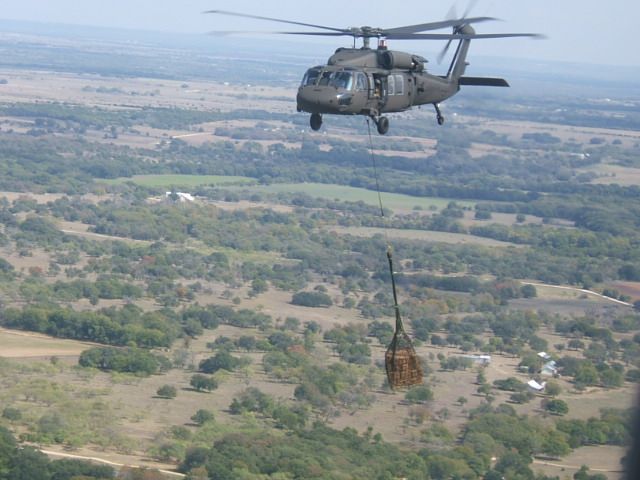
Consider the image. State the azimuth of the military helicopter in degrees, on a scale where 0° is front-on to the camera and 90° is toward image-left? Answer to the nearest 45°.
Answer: approximately 45°

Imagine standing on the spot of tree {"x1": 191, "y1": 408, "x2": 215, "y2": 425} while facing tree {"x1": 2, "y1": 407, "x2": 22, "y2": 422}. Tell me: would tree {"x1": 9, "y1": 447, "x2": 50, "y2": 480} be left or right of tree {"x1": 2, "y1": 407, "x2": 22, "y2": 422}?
left
